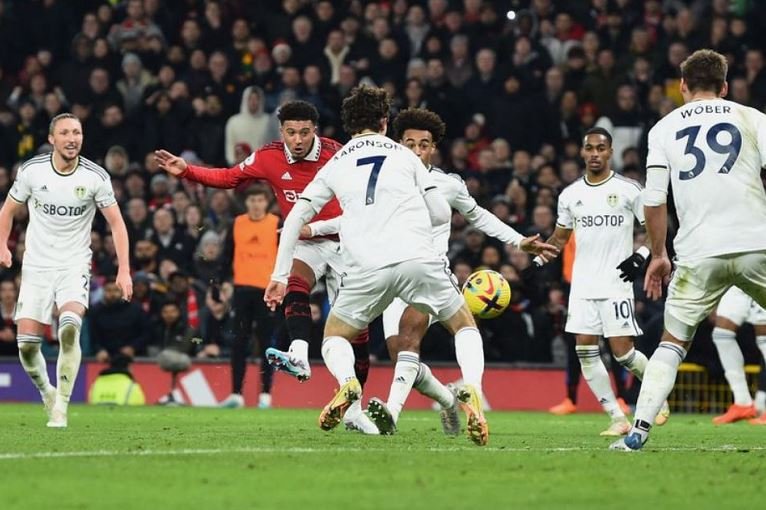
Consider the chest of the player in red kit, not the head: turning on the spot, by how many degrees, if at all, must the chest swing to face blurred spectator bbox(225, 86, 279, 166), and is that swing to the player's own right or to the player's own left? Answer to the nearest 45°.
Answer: approximately 180°

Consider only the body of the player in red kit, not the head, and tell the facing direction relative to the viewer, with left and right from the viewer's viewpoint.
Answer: facing the viewer

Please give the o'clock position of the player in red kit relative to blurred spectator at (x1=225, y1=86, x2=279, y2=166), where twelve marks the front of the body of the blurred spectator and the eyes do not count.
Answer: The player in red kit is roughly at 12 o'clock from the blurred spectator.

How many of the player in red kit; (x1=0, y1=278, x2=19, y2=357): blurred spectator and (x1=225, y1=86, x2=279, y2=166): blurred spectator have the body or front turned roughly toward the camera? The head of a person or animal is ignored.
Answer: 3

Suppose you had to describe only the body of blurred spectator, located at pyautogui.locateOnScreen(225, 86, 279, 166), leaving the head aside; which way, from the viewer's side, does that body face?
toward the camera

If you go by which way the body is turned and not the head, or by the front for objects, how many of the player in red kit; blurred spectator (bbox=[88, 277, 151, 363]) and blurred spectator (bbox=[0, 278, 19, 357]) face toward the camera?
3

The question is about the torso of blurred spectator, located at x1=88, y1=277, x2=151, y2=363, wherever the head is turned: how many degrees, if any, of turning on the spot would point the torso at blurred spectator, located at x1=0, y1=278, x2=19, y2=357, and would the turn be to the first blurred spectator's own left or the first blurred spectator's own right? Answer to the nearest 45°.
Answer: approximately 90° to the first blurred spectator's own right

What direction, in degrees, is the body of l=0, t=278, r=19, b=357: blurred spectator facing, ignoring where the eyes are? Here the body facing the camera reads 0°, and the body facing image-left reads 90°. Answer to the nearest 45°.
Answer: approximately 0°

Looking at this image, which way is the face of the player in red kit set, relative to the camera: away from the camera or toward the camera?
toward the camera

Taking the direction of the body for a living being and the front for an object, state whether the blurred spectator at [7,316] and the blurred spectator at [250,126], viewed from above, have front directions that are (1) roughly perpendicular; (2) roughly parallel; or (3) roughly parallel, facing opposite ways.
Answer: roughly parallel

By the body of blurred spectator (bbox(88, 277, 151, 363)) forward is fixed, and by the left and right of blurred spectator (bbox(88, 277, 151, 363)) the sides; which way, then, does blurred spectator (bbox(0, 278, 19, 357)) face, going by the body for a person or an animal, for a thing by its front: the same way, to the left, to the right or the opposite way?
the same way

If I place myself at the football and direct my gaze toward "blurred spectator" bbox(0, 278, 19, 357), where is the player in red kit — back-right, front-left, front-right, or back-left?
front-left

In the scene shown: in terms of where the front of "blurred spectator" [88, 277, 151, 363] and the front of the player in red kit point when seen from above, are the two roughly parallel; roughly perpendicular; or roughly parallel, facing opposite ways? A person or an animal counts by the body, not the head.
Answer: roughly parallel

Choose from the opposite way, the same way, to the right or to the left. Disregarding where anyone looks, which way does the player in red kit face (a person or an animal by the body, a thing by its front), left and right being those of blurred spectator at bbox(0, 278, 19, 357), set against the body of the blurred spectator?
the same way
